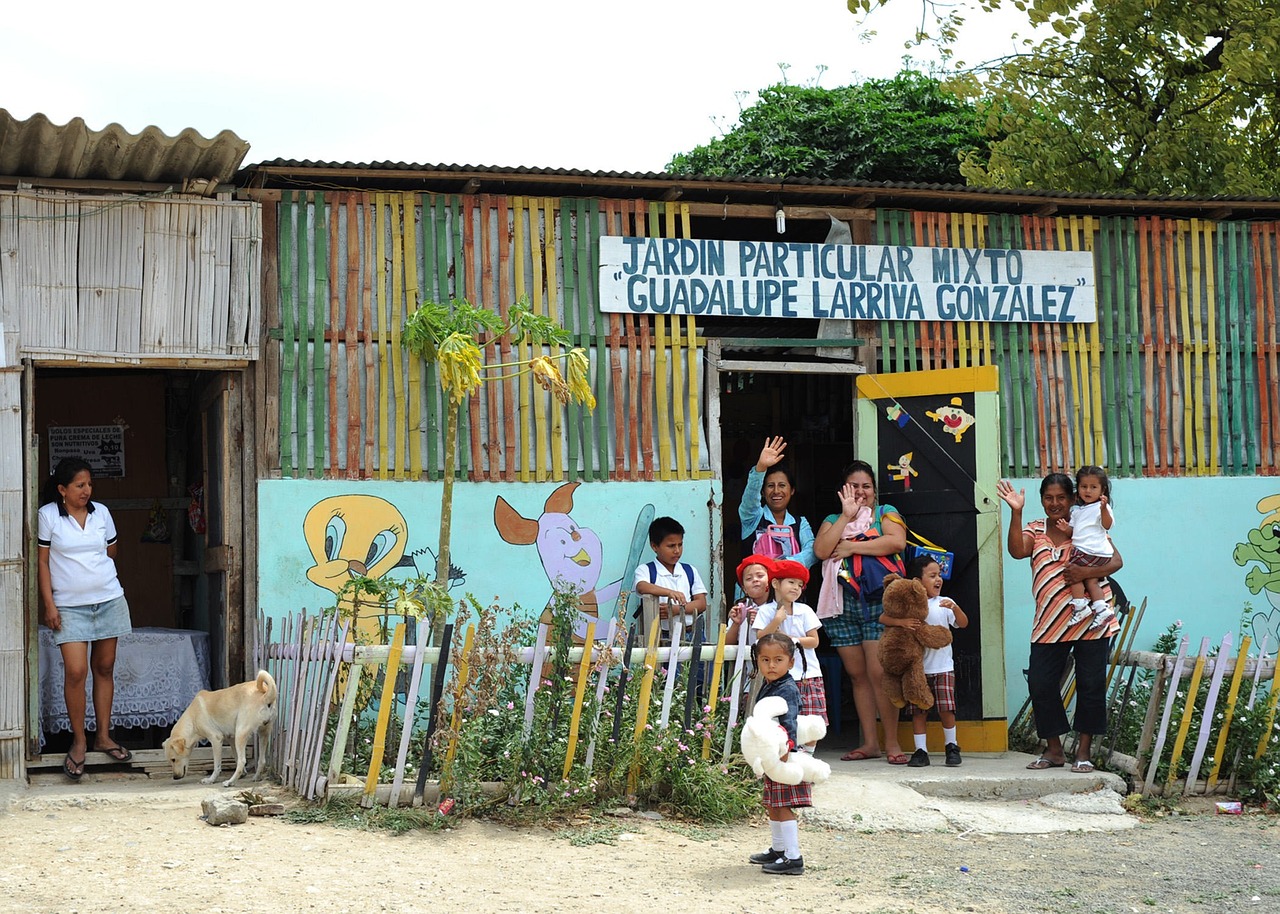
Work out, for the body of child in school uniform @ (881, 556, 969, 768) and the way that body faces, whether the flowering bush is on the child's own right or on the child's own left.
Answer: on the child's own right

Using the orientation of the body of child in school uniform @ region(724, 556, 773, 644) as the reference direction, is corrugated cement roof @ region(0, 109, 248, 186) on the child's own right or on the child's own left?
on the child's own right

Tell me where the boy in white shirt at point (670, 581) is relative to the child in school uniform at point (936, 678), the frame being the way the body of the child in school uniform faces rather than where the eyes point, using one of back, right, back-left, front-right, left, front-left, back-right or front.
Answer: right

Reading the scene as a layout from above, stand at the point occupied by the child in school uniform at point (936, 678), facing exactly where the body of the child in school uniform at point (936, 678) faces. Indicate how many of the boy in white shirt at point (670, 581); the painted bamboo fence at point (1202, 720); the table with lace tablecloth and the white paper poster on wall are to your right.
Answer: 3

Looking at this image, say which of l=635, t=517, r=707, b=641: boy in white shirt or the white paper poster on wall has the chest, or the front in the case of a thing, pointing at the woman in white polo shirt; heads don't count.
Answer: the white paper poster on wall

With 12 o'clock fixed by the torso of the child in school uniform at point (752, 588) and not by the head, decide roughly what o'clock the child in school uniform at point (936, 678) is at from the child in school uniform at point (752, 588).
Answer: the child in school uniform at point (936, 678) is roughly at 8 o'clock from the child in school uniform at point (752, 588).
